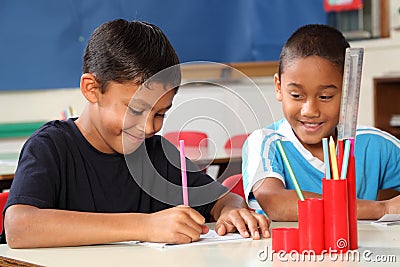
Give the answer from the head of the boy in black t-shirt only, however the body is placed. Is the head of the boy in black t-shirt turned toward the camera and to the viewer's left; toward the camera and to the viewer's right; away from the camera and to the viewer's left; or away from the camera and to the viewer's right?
toward the camera and to the viewer's right

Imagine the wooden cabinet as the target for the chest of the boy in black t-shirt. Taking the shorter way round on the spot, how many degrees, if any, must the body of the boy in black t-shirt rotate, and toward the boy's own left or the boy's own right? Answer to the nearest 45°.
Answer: approximately 90° to the boy's own left

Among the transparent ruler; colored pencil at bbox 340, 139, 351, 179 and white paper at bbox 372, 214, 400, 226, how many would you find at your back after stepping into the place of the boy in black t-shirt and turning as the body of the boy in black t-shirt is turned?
0

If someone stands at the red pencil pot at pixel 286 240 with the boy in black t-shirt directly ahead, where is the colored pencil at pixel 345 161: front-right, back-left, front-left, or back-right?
back-right

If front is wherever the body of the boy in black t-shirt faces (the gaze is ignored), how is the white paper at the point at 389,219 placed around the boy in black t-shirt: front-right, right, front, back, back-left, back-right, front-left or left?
front-left

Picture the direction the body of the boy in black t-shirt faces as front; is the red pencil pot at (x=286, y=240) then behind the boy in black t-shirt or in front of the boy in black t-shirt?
in front

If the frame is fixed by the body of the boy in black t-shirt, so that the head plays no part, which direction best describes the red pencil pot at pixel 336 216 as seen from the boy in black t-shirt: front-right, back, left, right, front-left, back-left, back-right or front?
front

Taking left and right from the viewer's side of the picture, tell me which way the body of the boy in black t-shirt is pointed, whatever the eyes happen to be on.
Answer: facing the viewer and to the right of the viewer

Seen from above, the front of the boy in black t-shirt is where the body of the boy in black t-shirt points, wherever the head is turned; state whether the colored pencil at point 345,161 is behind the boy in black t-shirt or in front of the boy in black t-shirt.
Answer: in front
